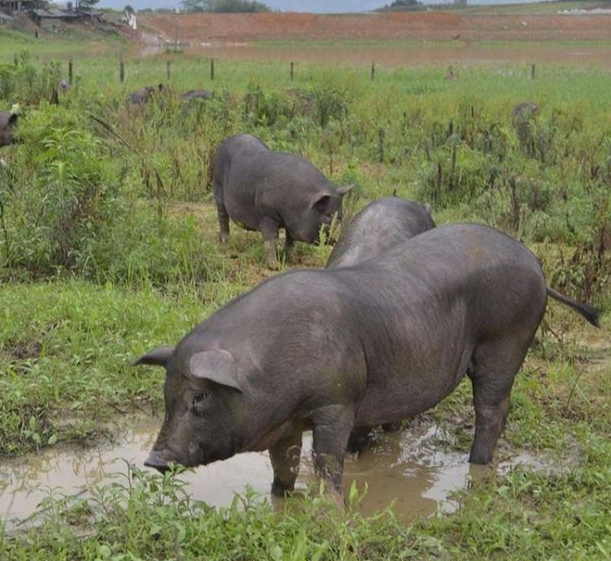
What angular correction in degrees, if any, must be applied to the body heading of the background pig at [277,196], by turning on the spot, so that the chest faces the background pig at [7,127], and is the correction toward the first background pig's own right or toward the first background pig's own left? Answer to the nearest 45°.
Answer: approximately 180°

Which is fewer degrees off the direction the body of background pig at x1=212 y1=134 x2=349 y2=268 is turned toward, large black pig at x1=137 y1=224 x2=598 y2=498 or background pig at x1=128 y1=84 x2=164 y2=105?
the large black pig

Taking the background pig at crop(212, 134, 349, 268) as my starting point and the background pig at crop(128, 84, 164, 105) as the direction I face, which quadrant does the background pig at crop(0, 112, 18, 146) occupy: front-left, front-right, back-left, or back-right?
front-left

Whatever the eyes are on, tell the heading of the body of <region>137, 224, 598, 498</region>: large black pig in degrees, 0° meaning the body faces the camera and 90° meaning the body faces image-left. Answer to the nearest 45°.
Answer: approximately 45°

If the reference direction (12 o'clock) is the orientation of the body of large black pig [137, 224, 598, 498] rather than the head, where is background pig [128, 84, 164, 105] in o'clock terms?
The background pig is roughly at 4 o'clock from the large black pig.

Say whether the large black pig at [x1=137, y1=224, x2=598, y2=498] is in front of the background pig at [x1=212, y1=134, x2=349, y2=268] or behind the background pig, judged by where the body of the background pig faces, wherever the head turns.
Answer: in front

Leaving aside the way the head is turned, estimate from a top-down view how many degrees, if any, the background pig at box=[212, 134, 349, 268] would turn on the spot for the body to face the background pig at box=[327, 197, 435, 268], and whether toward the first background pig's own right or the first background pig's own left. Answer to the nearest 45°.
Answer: approximately 45° to the first background pig's own right

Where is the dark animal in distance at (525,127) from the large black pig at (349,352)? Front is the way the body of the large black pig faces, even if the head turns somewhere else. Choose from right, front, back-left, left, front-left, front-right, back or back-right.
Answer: back-right

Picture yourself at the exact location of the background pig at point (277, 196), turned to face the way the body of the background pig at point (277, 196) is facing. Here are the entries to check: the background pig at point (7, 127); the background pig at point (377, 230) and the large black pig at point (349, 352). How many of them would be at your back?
1

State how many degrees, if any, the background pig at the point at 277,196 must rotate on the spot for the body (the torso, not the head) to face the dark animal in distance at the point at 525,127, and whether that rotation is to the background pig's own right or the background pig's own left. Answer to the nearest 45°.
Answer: approximately 90° to the background pig's own left

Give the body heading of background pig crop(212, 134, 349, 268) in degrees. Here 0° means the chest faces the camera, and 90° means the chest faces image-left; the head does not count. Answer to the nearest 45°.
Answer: approximately 315°

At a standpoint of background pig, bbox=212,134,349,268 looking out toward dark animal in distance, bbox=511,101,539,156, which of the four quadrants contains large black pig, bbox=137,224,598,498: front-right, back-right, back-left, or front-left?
back-right

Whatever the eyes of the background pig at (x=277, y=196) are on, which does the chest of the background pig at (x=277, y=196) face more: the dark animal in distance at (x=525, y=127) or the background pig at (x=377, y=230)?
the background pig

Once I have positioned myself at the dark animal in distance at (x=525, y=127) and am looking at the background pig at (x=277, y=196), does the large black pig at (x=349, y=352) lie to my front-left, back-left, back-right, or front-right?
front-left
